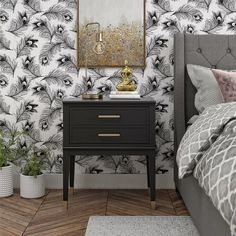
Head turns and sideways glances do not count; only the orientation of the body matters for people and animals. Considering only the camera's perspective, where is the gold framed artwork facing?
facing the viewer

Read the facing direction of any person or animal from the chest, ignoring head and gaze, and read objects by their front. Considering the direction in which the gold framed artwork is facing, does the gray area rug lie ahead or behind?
ahead

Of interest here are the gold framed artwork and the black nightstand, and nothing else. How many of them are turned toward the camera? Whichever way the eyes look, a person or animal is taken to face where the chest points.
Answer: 2
